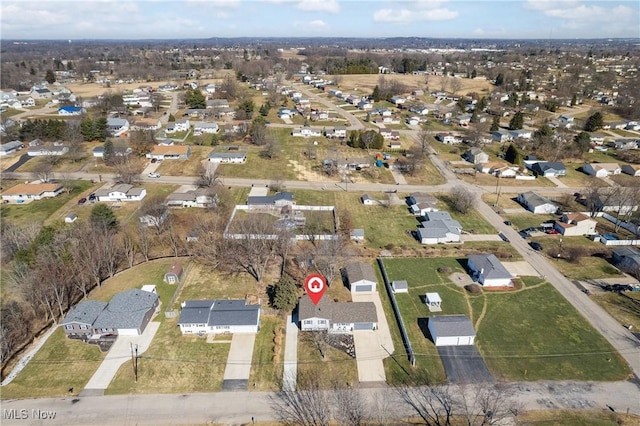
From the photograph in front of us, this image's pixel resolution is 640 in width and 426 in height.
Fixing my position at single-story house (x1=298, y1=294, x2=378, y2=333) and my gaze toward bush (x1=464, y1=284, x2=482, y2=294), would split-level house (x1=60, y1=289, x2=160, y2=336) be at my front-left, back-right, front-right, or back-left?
back-left

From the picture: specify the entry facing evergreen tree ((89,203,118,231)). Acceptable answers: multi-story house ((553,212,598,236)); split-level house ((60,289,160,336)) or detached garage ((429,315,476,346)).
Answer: multi-story house ((553,212,598,236))

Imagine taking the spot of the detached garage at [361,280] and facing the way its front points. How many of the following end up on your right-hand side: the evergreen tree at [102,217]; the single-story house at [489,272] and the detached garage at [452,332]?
1

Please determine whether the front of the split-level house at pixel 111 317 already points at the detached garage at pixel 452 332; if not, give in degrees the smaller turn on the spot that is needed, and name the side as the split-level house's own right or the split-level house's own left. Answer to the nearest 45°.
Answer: approximately 45° to the split-level house's own left

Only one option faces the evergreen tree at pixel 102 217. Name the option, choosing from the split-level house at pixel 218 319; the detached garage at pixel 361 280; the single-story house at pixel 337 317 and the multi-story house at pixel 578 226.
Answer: the multi-story house at pixel 578 226

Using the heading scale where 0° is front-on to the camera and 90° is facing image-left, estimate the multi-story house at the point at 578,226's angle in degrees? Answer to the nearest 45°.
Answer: approximately 45°

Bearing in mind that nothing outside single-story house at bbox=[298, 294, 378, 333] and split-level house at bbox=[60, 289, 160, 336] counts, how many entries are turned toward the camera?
2

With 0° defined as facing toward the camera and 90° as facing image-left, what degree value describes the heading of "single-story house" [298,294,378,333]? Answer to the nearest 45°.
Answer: approximately 0°

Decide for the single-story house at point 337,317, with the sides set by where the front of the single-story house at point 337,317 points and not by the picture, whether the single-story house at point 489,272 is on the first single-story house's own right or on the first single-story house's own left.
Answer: on the first single-story house's own left

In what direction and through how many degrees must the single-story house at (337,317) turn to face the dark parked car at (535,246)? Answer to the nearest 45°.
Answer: approximately 135° to its left

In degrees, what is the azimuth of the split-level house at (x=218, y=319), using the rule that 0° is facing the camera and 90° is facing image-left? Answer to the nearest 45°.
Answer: approximately 0°

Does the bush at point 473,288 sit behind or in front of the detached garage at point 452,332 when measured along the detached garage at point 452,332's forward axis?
behind
